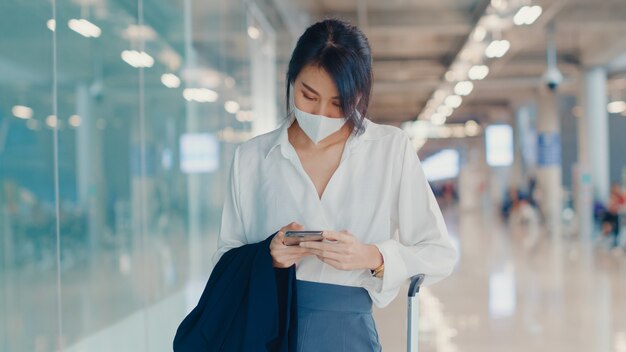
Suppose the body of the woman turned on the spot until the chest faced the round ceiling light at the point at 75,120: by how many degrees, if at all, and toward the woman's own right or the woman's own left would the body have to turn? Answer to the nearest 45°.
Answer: approximately 135° to the woman's own right

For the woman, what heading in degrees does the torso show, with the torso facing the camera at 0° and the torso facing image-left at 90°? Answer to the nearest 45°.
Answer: approximately 0°

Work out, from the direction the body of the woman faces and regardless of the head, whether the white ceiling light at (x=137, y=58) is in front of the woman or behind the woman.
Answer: behind

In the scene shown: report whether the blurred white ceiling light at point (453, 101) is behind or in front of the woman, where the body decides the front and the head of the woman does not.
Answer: behind

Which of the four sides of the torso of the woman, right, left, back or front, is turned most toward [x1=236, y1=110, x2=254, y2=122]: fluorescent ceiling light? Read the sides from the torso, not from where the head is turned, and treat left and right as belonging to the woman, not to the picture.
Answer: back

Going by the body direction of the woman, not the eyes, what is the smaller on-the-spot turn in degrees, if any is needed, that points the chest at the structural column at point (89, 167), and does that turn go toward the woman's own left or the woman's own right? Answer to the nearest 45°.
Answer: approximately 135° to the woman's own right
